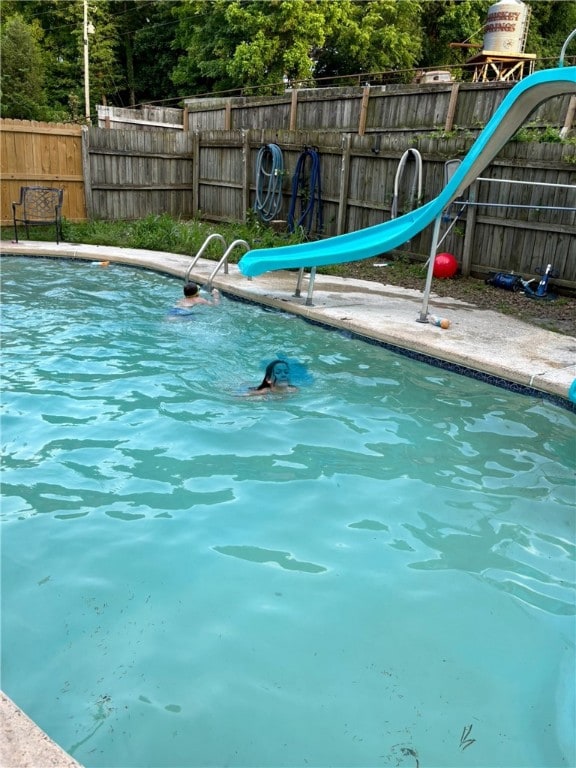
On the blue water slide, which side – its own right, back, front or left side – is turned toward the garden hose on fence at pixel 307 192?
right

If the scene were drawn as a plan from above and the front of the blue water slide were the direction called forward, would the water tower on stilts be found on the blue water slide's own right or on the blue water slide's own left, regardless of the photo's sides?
on the blue water slide's own right

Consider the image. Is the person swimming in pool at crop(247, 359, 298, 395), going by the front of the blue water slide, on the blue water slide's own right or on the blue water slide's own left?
on the blue water slide's own left

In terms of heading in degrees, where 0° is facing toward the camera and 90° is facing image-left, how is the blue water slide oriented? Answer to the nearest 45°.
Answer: approximately 90°

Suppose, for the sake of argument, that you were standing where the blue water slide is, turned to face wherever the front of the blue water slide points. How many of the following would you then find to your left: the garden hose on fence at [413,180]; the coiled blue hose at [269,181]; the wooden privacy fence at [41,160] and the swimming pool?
1

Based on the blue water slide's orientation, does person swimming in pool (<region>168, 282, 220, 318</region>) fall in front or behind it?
in front

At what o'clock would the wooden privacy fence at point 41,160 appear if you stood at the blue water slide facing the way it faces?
The wooden privacy fence is roughly at 1 o'clock from the blue water slide.

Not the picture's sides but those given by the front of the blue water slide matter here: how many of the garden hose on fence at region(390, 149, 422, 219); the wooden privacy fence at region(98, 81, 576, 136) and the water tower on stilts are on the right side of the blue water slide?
3

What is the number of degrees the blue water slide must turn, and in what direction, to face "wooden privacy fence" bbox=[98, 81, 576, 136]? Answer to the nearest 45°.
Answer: approximately 90° to its right

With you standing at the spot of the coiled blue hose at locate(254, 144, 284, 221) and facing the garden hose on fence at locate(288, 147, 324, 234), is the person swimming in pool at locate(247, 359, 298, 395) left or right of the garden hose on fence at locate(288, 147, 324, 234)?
right

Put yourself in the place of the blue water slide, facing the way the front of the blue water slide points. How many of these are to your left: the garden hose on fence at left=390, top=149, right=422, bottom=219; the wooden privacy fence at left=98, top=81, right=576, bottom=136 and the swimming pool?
1

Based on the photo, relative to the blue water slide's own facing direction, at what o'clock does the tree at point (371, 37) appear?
The tree is roughly at 3 o'clock from the blue water slide.

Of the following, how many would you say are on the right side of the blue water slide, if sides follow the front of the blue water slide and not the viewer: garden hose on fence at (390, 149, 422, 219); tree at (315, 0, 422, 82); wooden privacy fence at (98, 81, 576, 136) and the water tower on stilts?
4

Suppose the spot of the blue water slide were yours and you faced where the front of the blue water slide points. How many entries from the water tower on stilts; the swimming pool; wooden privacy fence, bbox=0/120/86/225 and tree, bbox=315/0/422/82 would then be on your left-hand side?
1
